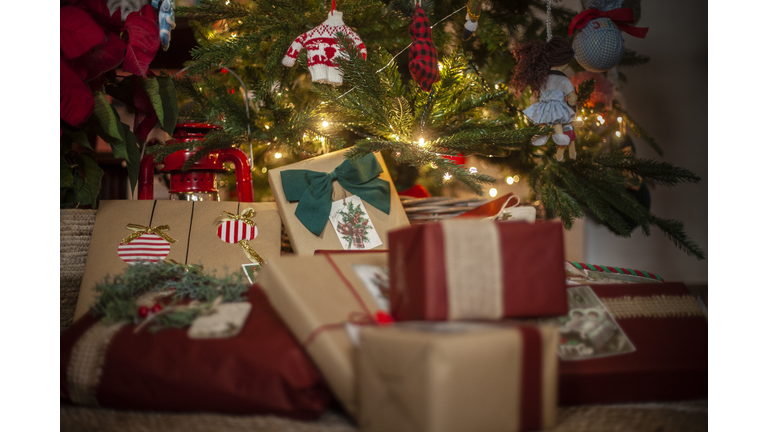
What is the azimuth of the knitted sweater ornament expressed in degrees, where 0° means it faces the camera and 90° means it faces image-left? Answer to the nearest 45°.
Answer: approximately 0°
